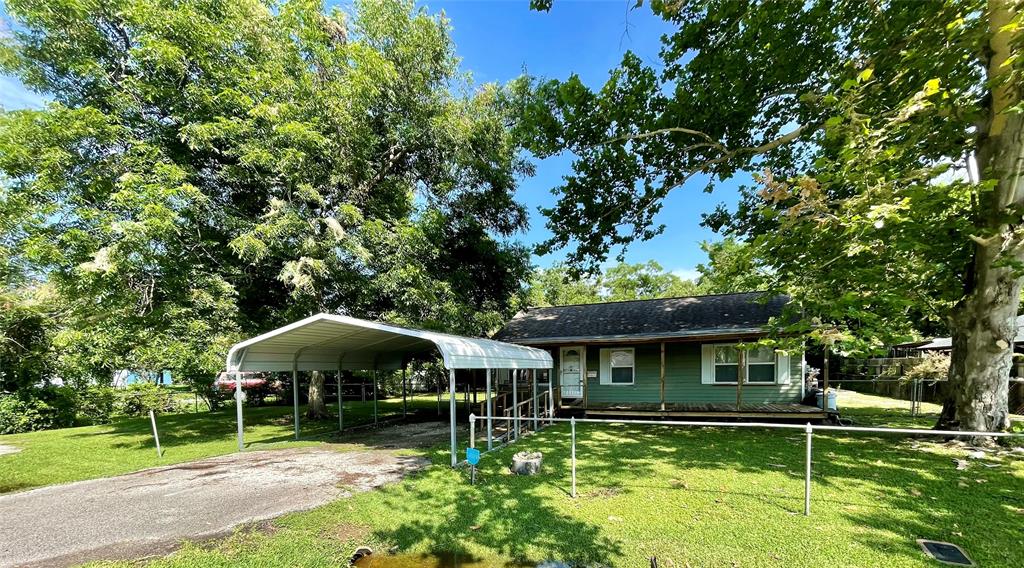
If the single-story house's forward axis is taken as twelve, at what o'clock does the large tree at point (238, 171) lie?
The large tree is roughly at 2 o'clock from the single-story house.

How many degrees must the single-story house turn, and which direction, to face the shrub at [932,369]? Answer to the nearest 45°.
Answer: approximately 135° to its left

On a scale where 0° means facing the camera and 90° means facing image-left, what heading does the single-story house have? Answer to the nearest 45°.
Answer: approximately 0°

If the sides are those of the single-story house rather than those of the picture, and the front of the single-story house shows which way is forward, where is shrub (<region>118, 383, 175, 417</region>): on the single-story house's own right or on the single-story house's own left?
on the single-story house's own right

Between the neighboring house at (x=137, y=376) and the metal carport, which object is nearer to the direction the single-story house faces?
the metal carport
